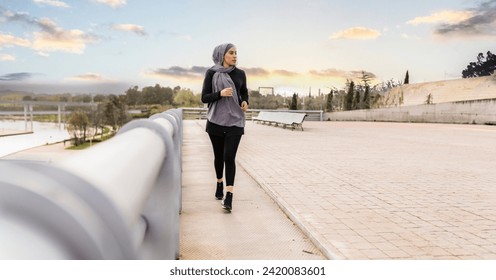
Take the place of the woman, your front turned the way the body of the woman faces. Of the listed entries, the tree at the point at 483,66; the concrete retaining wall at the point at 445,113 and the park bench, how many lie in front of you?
0

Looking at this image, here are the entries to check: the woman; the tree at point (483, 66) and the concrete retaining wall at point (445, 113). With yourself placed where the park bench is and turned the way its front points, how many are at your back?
2

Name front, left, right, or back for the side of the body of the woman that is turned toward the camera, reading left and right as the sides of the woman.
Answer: front

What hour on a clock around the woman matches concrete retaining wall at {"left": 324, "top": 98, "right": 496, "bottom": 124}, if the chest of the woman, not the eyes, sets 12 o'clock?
The concrete retaining wall is roughly at 7 o'clock from the woman.

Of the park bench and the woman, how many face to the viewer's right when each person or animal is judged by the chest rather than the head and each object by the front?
0

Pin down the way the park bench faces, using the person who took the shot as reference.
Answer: facing the viewer and to the left of the viewer

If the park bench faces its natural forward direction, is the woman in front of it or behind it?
in front

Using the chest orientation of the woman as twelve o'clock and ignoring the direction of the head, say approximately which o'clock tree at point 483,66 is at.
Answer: The tree is roughly at 7 o'clock from the woman.

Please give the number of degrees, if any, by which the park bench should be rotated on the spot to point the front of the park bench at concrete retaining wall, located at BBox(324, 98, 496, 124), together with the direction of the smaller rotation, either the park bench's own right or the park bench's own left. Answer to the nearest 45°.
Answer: approximately 180°

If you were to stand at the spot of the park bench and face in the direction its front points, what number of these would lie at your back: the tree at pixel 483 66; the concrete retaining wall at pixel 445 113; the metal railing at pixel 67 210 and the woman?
2

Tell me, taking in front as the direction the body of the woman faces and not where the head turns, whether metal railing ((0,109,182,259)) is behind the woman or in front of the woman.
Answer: in front

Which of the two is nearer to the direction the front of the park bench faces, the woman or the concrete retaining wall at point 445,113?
the woman

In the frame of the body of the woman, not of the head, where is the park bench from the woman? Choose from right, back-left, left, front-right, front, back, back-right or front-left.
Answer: back

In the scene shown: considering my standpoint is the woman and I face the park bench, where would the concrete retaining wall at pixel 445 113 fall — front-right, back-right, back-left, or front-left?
front-right
